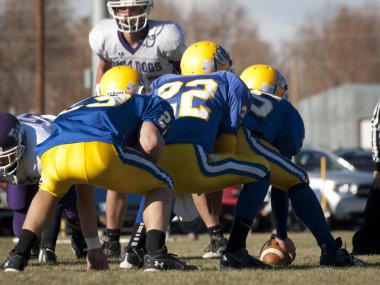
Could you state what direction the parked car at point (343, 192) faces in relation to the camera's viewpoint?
facing the viewer and to the right of the viewer

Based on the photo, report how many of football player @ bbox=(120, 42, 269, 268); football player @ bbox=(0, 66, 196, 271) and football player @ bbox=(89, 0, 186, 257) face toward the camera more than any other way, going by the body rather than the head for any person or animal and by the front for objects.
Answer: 1

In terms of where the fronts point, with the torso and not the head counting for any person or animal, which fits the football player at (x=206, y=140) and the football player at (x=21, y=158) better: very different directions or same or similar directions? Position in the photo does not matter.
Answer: very different directions

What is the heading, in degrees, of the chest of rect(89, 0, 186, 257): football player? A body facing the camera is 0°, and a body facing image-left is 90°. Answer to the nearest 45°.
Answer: approximately 0°
